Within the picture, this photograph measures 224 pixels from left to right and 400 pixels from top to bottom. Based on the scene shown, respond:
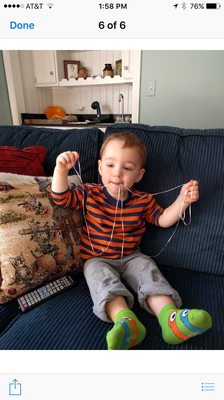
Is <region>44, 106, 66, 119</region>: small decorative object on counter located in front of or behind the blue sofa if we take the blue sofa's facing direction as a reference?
behind

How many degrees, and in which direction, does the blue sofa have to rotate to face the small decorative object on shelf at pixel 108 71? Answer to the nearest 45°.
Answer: approximately 180°

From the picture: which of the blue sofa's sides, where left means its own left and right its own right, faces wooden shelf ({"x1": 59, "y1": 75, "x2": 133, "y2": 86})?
back

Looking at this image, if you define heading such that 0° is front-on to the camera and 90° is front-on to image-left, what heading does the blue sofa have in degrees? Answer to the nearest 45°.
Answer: approximately 0°

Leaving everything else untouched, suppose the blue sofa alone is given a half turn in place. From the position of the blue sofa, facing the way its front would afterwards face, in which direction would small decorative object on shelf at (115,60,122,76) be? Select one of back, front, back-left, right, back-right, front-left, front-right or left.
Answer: front

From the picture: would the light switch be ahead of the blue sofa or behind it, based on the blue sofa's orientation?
behind
